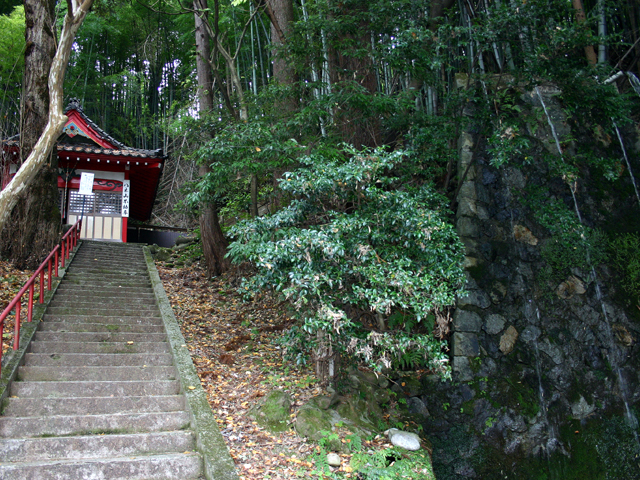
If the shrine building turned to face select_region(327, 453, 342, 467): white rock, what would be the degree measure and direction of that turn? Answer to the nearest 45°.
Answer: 0° — it already faces it

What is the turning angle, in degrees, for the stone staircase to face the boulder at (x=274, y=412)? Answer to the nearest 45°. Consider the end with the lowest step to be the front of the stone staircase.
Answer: approximately 90° to its left

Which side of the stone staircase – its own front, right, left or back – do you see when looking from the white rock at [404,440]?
left

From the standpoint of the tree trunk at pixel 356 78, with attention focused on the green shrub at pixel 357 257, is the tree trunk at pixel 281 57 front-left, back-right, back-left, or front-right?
back-right

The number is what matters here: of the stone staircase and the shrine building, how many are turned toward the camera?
2

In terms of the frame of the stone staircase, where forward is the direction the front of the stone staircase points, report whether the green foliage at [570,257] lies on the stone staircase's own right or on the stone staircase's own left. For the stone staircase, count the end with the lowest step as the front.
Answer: on the stone staircase's own left

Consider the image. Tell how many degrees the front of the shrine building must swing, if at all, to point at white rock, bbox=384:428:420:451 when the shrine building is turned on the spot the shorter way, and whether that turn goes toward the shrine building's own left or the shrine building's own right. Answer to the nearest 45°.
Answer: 0° — it already faces it

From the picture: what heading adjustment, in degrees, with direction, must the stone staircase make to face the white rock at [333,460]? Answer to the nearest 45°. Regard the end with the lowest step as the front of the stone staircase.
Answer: approximately 45° to its left

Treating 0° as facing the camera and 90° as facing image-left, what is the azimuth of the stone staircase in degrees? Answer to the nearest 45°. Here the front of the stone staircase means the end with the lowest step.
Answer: approximately 0°

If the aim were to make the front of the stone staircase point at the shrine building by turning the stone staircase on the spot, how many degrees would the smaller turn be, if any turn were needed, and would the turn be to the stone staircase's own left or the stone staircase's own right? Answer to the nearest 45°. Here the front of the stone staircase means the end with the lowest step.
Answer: approximately 180°
